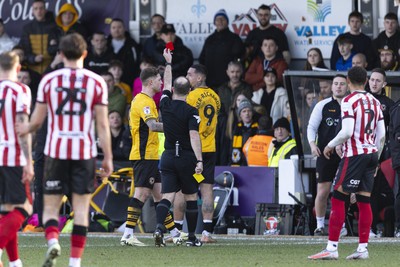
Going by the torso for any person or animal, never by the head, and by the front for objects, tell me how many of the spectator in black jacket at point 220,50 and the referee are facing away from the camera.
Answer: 1

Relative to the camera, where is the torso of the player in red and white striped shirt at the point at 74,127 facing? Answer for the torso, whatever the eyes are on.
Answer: away from the camera

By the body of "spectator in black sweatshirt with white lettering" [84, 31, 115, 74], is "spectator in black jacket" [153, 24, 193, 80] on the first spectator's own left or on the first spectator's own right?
on the first spectator's own left

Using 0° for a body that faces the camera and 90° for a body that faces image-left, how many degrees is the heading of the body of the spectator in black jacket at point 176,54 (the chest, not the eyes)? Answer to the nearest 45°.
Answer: approximately 0°

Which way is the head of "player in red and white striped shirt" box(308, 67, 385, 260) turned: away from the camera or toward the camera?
away from the camera

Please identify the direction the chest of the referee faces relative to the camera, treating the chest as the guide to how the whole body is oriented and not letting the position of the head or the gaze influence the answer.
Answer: away from the camera
